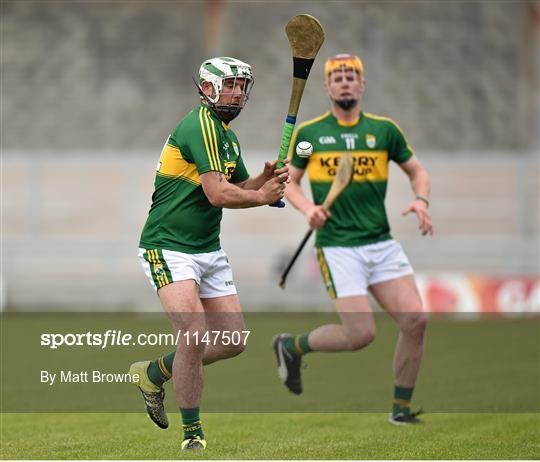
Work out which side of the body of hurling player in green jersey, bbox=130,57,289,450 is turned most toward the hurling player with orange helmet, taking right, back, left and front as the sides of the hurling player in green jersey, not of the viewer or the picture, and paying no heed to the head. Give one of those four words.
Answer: left

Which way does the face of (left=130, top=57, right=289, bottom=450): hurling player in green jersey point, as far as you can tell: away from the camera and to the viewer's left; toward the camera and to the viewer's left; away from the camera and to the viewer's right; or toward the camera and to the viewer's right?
toward the camera and to the viewer's right

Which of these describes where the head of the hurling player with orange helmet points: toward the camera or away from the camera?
toward the camera
